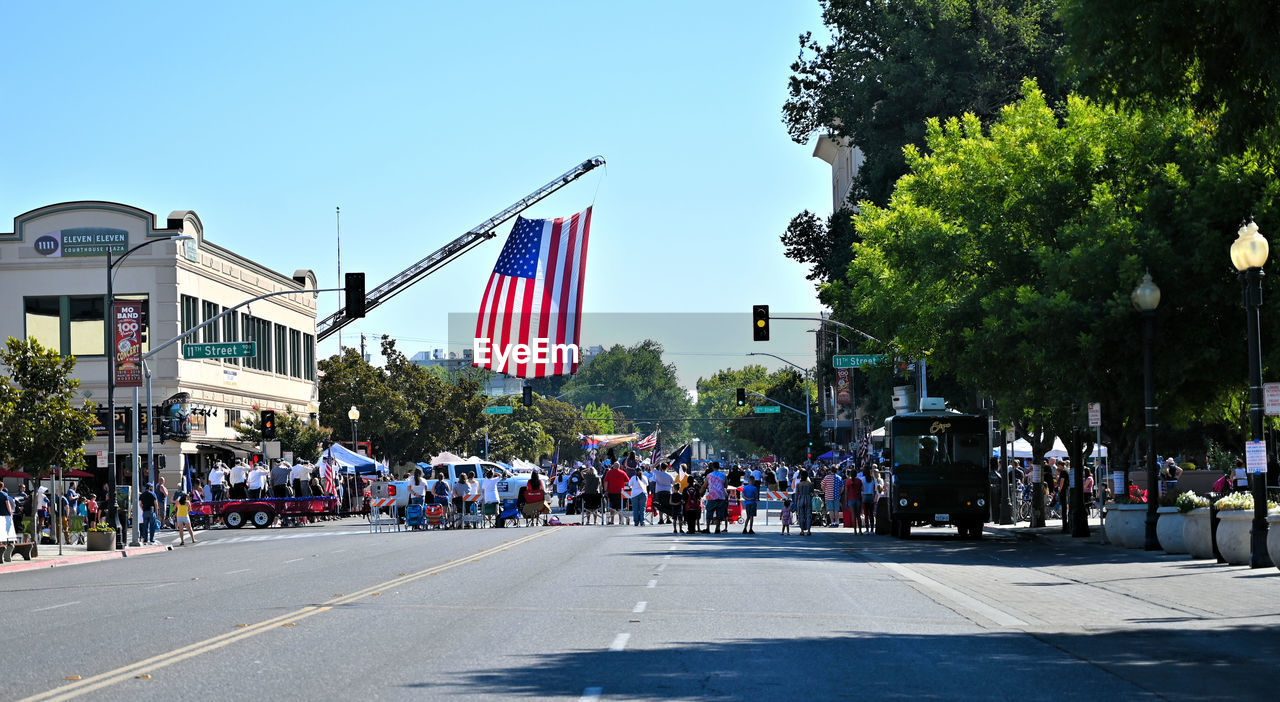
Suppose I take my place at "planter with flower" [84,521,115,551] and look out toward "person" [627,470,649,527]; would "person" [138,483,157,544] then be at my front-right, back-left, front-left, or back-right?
front-left

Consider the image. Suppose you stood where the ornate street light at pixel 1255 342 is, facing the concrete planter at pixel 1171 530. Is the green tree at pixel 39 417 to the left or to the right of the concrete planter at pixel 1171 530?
left

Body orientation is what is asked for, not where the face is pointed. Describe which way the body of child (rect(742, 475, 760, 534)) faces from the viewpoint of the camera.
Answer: away from the camera

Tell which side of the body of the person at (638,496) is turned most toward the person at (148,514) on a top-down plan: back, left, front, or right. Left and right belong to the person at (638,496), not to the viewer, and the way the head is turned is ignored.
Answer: left

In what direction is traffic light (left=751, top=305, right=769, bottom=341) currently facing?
toward the camera

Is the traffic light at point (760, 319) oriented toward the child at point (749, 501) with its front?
yes

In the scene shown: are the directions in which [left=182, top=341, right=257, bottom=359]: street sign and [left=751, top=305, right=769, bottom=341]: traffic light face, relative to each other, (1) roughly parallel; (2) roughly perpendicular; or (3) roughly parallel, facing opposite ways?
roughly parallel

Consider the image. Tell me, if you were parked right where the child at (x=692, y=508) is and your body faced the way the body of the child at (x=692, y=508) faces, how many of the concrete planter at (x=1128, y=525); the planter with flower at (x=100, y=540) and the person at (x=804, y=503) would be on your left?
1

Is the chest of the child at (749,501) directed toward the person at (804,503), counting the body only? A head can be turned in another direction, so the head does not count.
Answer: no

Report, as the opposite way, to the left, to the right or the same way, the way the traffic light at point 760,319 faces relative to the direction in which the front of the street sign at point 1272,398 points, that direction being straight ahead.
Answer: the same way

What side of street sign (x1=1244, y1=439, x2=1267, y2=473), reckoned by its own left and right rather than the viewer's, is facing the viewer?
front

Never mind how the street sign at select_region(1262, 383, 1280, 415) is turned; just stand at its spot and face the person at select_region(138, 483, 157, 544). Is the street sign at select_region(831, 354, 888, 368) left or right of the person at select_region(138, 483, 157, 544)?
right

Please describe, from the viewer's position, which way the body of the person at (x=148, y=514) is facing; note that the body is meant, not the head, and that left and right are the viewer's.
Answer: facing away from the viewer

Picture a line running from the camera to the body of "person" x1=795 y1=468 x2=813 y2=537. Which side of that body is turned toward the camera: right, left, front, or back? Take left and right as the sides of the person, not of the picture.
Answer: back

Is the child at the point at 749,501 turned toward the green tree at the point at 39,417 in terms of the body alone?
no
